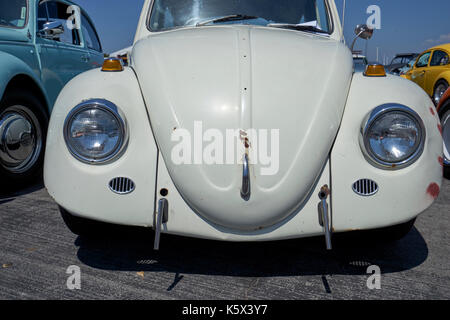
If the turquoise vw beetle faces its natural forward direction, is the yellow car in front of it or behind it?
behind

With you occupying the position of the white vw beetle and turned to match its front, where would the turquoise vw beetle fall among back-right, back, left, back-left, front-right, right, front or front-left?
back-right

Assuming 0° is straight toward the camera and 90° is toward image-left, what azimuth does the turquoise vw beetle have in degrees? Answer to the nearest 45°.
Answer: approximately 45°

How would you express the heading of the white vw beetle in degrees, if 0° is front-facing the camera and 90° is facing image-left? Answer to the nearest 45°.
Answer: approximately 0°
